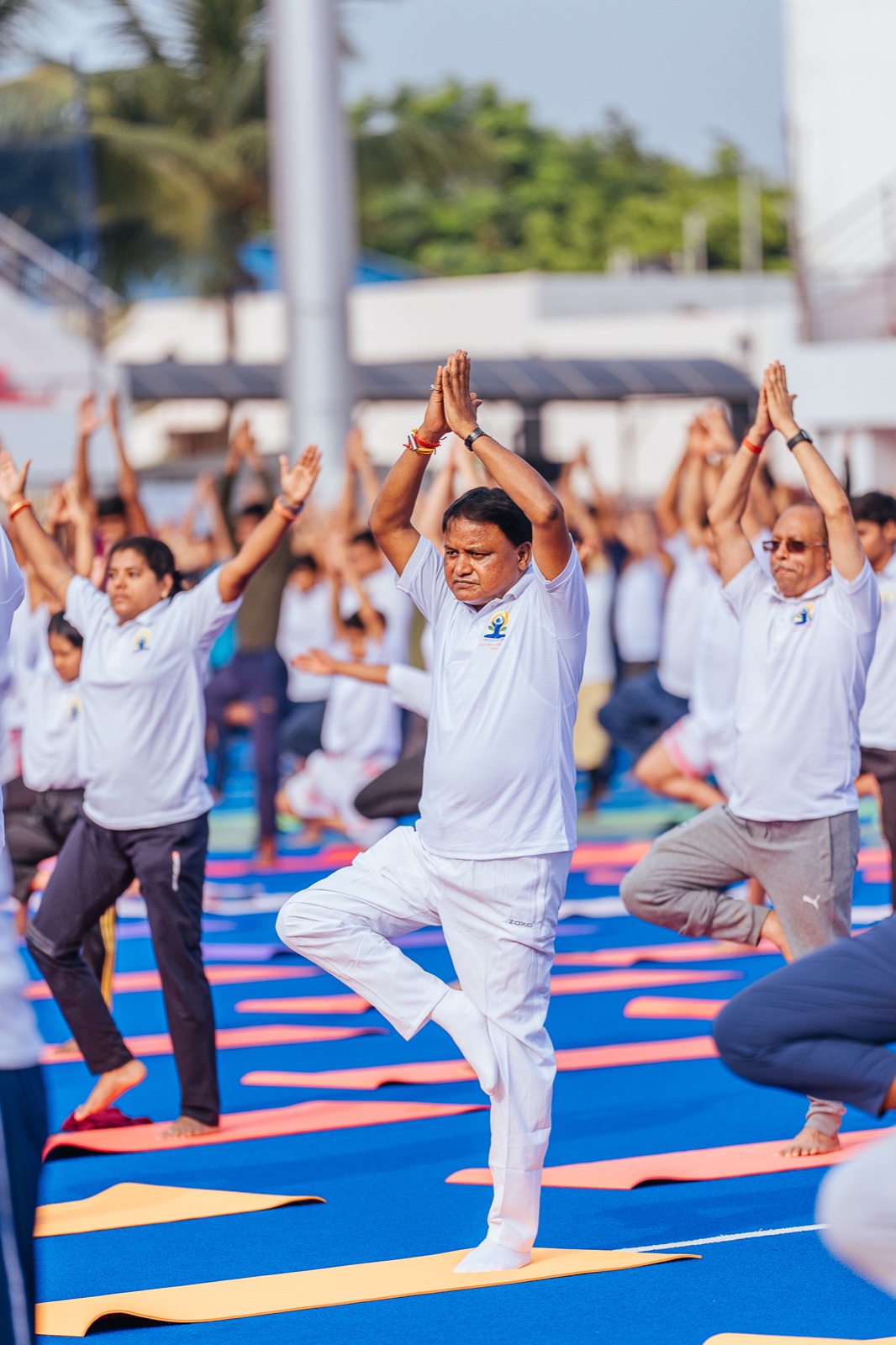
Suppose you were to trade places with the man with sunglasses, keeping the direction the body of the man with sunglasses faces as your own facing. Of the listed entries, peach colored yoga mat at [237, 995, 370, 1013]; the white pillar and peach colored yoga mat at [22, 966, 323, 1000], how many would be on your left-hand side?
0

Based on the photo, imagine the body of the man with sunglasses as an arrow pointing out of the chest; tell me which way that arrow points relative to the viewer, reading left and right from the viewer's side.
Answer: facing the viewer and to the left of the viewer

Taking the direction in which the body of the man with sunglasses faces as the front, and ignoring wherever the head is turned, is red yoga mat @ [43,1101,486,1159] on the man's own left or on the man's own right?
on the man's own right

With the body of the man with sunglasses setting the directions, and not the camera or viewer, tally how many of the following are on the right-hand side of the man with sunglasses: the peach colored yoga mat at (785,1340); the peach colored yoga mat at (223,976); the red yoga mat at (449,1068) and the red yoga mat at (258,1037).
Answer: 3

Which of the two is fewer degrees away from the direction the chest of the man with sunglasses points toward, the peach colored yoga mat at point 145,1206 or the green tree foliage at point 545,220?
the peach colored yoga mat

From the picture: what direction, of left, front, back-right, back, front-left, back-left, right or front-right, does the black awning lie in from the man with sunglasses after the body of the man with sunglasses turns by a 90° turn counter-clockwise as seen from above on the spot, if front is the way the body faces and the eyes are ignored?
back-left

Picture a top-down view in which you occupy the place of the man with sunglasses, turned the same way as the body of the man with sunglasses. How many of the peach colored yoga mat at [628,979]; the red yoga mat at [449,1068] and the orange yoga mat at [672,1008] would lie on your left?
0

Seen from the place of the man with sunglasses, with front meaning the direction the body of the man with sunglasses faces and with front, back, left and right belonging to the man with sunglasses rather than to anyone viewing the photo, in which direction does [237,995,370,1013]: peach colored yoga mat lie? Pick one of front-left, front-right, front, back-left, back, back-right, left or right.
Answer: right

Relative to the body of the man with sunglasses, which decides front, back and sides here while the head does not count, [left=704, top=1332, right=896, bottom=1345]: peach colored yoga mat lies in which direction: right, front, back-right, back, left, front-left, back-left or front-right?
front-left

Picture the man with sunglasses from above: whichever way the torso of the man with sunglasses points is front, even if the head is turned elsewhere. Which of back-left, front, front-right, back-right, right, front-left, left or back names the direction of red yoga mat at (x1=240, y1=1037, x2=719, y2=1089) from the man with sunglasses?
right

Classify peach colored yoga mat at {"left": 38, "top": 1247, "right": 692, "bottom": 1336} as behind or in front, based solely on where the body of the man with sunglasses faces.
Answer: in front

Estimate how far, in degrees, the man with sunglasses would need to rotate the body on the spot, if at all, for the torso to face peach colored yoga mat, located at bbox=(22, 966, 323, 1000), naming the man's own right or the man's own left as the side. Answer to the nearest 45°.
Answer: approximately 90° to the man's own right

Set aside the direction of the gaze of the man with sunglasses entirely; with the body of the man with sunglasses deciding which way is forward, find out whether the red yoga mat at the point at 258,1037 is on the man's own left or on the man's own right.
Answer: on the man's own right

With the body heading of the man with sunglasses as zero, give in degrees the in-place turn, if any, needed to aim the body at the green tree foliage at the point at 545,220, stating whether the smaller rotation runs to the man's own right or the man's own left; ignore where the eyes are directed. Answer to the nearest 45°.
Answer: approximately 135° to the man's own right
